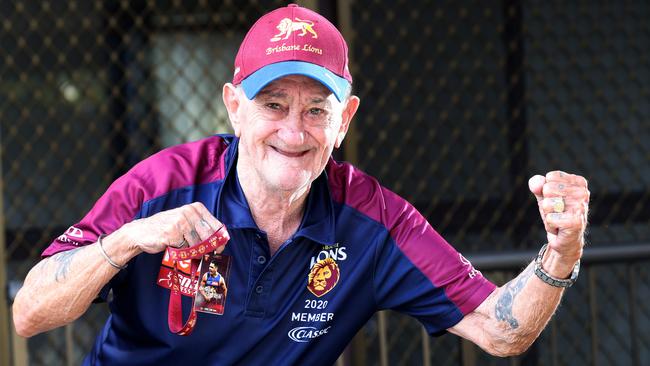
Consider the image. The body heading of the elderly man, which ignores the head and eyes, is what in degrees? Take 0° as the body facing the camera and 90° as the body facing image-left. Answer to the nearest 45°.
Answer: approximately 0°
